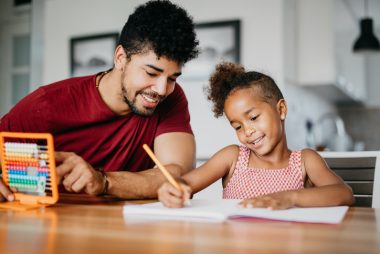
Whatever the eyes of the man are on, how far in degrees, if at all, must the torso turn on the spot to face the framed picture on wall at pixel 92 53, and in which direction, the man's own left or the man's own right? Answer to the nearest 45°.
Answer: approximately 180°

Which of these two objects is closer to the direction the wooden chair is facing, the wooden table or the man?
the wooden table

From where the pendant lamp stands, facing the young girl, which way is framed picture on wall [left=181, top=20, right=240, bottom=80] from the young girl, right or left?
right

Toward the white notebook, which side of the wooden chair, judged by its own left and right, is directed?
front

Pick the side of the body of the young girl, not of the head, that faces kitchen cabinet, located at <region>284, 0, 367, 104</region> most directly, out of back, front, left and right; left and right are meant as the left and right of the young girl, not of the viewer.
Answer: back

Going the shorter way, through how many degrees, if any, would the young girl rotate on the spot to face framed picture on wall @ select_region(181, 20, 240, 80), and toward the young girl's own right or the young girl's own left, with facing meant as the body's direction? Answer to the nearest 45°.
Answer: approximately 180°

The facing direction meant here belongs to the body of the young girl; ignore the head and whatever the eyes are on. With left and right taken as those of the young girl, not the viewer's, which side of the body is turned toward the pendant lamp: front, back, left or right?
back

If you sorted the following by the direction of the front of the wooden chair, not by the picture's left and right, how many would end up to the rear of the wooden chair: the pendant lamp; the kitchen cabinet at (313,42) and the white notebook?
2

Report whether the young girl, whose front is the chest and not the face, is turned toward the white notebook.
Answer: yes

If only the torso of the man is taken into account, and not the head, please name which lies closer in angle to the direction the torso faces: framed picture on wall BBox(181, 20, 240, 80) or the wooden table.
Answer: the wooden table

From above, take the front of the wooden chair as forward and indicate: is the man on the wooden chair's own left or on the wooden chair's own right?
on the wooden chair's own right

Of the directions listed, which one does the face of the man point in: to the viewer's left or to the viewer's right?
to the viewer's right
